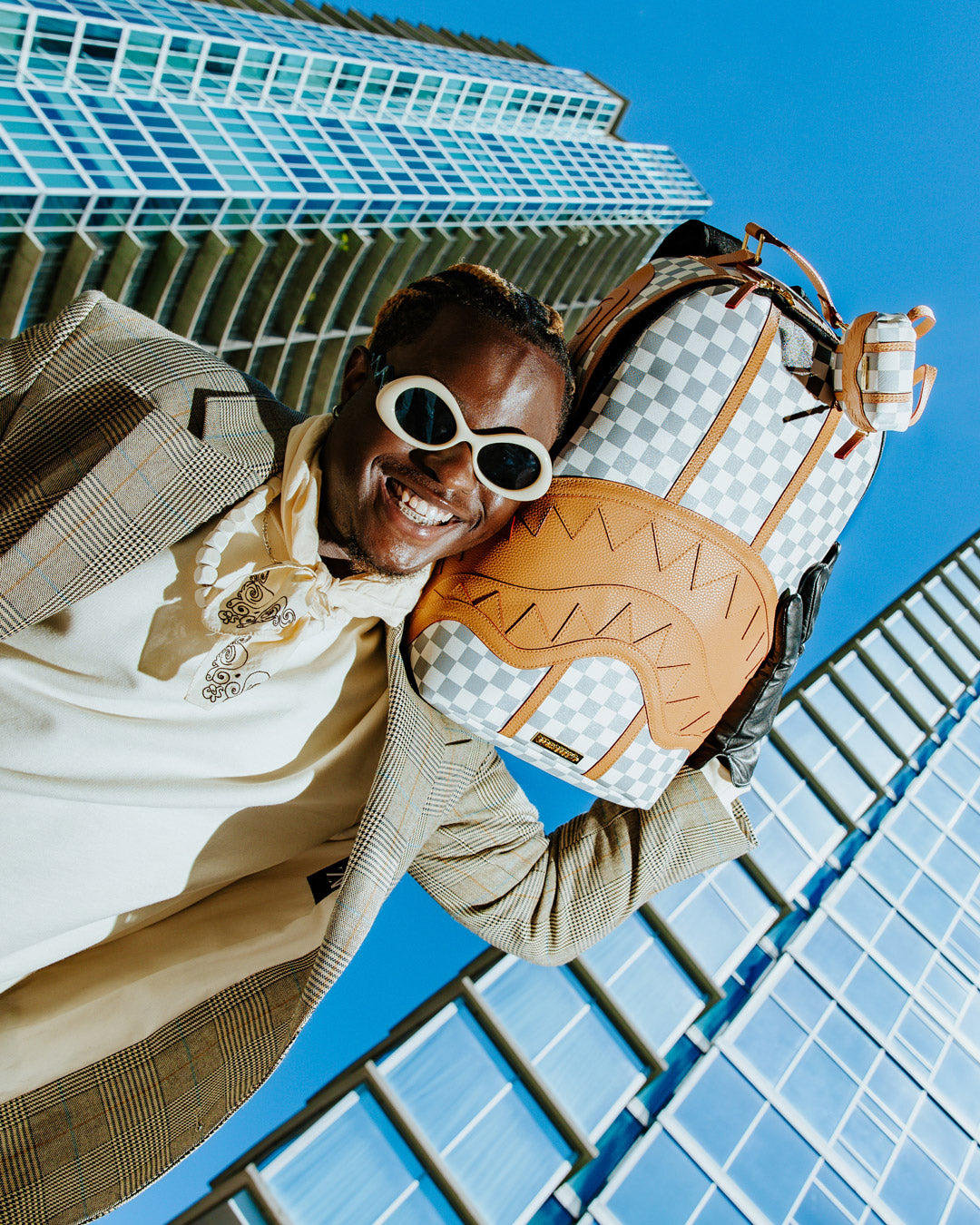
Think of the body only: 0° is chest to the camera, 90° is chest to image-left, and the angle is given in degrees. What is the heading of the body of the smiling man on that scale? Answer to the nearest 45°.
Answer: approximately 0°

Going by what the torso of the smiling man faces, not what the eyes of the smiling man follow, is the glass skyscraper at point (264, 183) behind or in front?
behind
